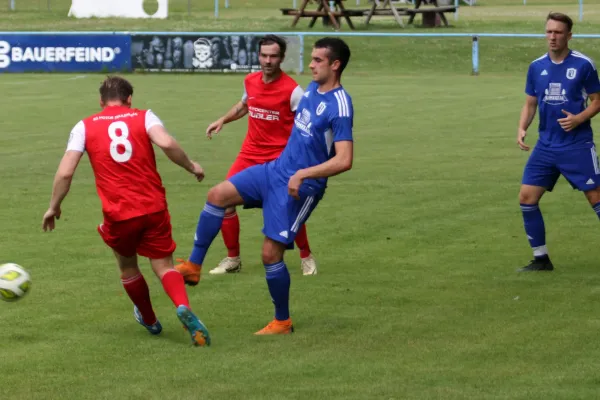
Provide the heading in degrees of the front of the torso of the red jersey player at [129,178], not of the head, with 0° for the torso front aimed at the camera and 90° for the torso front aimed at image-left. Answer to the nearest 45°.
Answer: approximately 180°

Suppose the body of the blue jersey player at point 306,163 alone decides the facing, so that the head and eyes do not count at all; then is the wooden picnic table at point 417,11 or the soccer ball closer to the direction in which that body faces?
the soccer ball

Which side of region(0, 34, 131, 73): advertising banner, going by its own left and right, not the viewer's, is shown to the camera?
front

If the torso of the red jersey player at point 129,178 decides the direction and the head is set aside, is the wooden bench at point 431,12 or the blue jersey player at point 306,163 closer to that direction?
the wooden bench

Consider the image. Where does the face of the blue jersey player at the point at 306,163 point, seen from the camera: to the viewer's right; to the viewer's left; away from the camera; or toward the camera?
to the viewer's left

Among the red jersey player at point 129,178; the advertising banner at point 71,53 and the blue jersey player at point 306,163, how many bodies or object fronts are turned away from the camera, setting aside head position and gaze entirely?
1

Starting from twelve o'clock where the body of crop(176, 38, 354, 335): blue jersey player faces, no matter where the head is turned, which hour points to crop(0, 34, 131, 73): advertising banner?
The advertising banner is roughly at 4 o'clock from the blue jersey player.

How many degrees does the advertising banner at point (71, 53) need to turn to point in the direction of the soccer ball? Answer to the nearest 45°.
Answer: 0° — it already faces it

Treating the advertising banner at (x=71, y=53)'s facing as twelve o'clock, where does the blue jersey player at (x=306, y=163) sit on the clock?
The blue jersey player is roughly at 12 o'clock from the advertising banner.

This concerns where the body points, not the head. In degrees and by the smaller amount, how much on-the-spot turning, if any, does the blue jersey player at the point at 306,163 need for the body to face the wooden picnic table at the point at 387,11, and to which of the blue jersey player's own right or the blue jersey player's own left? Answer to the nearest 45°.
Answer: approximately 135° to the blue jersey player's own right

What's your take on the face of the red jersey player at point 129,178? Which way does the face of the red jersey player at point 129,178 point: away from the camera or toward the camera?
away from the camera

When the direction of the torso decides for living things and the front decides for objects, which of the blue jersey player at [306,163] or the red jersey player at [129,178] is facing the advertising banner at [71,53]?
the red jersey player

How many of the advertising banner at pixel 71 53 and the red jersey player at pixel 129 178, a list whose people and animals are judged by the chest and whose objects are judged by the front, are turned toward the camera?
1

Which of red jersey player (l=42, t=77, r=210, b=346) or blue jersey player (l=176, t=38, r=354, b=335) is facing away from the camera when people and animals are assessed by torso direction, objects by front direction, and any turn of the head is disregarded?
the red jersey player

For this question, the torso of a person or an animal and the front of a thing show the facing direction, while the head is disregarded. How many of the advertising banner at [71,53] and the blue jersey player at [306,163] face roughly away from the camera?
0

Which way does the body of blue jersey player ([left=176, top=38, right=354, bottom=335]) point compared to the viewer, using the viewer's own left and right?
facing the viewer and to the left of the viewer

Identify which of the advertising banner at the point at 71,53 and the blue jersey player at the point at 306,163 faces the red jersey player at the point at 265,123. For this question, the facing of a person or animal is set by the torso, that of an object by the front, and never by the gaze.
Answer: the advertising banner

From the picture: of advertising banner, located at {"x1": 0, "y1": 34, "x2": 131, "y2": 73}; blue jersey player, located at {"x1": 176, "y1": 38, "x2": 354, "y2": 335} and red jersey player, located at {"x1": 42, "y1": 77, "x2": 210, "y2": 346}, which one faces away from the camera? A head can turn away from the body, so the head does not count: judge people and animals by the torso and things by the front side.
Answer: the red jersey player

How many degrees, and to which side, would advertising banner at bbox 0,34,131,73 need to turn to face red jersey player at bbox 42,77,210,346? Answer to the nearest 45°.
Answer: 0° — it already faces them

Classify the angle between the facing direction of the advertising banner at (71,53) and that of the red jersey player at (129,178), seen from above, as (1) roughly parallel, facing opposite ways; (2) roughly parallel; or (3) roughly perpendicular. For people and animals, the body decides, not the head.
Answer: roughly parallel, facing opposite ways
